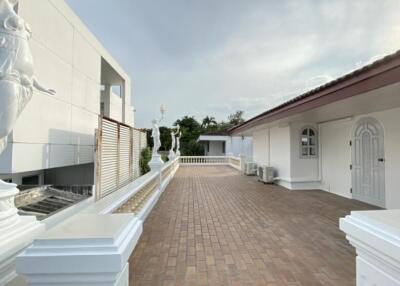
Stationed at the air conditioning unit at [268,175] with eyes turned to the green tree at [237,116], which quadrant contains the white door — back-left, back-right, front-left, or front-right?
back-right

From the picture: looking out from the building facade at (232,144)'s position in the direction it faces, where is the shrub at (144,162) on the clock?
The shrub is roughly at 1 o'clock from the building facade.

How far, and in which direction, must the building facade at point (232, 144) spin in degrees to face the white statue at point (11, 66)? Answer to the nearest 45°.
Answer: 0° — it already faces it

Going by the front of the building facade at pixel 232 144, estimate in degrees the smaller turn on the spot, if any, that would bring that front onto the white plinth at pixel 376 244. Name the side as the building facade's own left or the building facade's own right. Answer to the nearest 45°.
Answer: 0° — it already faces it

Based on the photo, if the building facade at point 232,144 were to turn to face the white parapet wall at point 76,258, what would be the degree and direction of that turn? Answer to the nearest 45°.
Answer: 0° — it already faces it

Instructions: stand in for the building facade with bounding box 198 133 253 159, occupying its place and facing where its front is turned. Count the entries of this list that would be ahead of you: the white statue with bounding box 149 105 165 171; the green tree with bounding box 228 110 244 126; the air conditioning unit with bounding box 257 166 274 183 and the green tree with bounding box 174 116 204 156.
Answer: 2

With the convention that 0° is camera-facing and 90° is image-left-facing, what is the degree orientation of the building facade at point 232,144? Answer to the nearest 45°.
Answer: approximately 0°

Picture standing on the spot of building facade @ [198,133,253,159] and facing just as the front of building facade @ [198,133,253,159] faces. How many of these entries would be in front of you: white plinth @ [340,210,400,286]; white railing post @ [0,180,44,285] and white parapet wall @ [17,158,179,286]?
3

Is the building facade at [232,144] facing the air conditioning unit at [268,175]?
yes

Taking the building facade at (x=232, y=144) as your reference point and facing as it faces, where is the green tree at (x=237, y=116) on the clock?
The green tree is roughly at 6 o'clock from the building facade.

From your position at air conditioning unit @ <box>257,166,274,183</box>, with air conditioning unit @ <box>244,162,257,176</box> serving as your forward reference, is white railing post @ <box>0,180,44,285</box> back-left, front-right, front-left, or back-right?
back-left

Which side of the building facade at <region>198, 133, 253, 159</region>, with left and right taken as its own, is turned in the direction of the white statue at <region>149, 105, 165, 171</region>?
front

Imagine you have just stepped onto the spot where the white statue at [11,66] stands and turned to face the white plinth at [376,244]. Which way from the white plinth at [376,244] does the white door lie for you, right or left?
left
